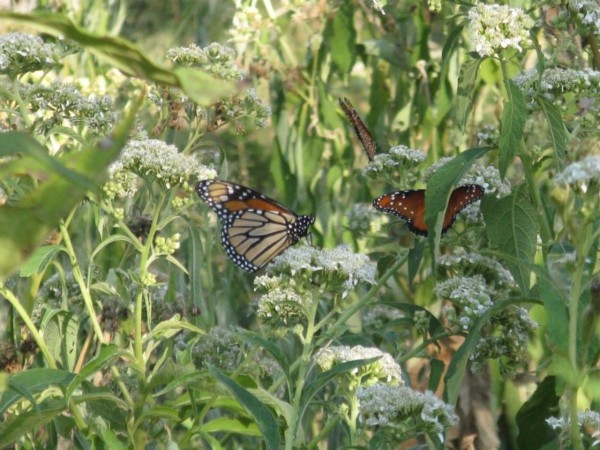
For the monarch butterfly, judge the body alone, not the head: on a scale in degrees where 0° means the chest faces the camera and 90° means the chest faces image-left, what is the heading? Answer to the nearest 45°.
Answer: approximately 270°
